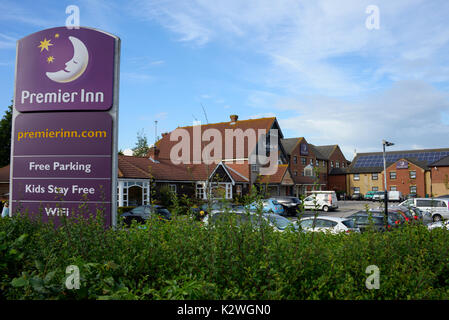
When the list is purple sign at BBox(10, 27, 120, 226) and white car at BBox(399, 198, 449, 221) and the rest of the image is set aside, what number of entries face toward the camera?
1

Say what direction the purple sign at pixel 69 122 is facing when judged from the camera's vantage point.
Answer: facing the viewer

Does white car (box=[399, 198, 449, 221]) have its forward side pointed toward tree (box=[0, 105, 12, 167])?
yes

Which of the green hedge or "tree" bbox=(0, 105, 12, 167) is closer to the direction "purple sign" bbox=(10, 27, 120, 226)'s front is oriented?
the green hedge

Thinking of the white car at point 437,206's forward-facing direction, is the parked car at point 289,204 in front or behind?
in front

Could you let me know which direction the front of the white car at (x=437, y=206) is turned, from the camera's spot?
facing to the left of the viewer

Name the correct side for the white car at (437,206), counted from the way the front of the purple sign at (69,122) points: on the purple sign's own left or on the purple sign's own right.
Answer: on the purple sign's own left

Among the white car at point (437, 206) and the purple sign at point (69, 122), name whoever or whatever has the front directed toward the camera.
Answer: the purple sign

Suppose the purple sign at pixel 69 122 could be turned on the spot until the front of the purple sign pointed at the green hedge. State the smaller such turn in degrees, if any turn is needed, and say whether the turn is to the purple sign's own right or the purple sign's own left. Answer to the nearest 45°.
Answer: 0° — it already faces it

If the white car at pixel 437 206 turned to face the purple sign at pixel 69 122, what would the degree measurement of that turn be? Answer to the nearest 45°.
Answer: approximately 90° to its left
